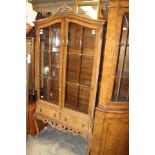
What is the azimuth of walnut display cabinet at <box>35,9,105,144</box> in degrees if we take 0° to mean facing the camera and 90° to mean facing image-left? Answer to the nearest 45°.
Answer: approximately 45°
